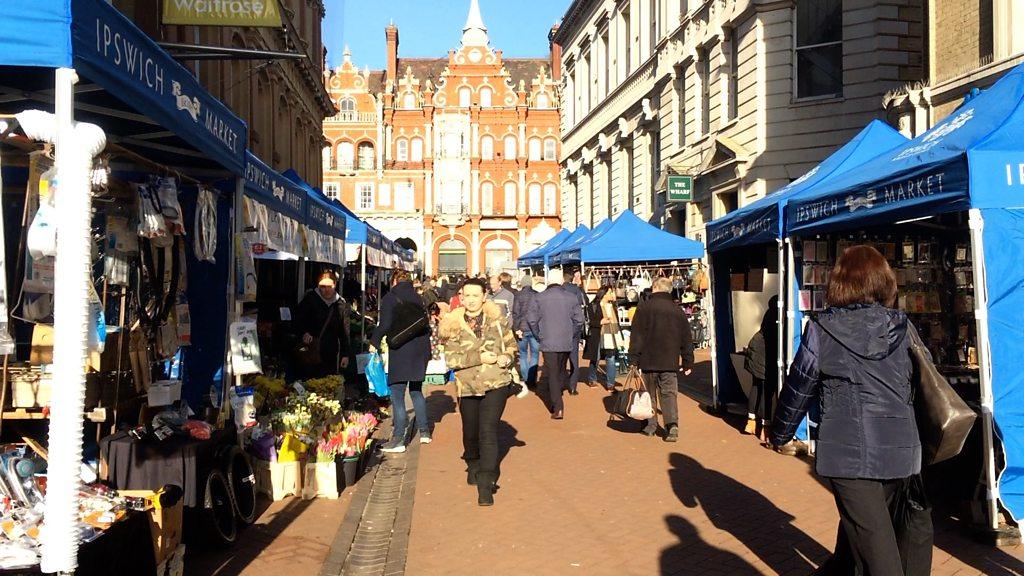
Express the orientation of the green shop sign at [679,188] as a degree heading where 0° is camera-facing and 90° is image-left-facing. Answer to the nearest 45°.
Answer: approximately 0°

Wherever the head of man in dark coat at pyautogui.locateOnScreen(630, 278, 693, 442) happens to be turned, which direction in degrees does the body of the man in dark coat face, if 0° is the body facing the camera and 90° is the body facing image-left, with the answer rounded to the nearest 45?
approximately 180°

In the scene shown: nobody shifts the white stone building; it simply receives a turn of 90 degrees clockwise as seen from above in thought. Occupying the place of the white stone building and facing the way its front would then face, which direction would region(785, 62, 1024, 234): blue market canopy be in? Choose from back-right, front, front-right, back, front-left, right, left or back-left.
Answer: back-left

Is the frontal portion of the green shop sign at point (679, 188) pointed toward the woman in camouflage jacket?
yes

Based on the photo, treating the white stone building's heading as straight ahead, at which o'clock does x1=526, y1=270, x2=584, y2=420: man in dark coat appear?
The man in dark coat is roughly at 11 o'clock from the white stone building.

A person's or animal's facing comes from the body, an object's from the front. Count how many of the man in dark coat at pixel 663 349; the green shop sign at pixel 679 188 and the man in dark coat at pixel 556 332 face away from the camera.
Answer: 2

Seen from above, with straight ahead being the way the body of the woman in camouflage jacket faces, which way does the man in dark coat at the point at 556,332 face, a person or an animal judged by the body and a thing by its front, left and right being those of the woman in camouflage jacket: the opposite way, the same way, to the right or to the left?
the opposite way

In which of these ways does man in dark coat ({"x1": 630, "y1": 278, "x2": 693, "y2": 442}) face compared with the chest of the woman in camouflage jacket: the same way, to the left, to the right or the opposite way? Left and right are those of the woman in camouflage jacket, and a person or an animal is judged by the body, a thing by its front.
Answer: the opposite way

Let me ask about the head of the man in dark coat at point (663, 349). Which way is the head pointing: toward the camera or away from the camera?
away from the camera

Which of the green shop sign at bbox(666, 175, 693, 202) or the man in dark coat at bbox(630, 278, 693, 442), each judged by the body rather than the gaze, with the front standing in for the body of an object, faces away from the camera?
the man in dark coat

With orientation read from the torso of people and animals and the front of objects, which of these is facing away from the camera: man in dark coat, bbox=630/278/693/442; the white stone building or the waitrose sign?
the man in dark coat

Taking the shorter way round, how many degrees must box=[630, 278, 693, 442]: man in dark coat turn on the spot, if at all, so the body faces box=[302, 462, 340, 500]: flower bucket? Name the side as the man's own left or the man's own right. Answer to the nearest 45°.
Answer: approximately 135° to the man's own left

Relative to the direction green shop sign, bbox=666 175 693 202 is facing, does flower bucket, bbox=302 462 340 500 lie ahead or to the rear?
ahead

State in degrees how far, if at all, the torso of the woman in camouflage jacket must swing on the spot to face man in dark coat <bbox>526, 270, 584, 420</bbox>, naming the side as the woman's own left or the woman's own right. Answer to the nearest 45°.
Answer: approximately 180°
